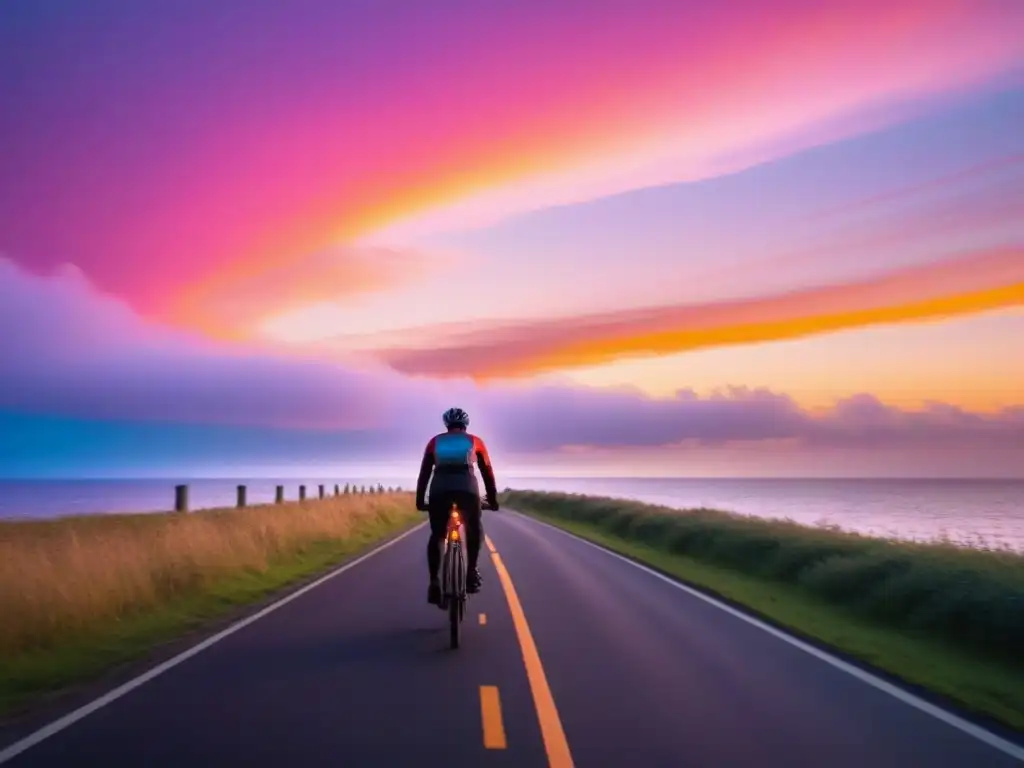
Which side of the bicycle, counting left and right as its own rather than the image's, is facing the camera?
back

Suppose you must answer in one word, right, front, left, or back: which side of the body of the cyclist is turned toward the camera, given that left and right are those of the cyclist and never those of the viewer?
back

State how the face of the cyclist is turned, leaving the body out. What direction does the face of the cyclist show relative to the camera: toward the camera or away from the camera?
away from the camera

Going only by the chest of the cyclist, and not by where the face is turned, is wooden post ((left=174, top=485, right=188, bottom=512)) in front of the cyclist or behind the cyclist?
in front

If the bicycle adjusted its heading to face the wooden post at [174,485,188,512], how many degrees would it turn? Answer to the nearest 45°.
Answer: approximately 45° to its left
